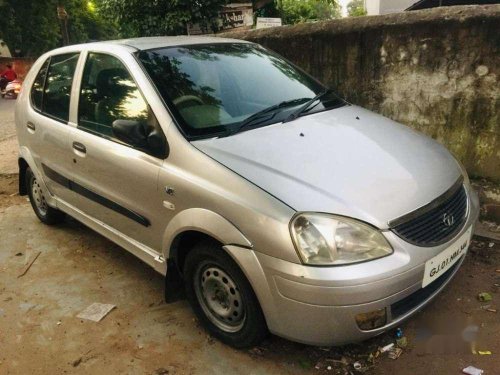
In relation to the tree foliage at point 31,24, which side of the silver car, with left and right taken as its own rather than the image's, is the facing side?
back

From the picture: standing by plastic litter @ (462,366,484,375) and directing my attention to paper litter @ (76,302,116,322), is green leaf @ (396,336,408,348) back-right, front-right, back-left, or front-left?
front-right

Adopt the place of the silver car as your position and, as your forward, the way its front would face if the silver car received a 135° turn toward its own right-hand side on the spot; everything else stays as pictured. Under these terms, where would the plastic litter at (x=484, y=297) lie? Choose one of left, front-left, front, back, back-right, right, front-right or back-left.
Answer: back

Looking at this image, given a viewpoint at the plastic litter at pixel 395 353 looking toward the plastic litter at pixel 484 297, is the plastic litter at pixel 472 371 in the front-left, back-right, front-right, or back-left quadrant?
front-right

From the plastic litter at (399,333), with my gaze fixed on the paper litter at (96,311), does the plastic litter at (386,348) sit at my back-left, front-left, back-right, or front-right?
front-left

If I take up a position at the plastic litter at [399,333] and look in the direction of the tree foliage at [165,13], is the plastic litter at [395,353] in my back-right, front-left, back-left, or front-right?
back-left

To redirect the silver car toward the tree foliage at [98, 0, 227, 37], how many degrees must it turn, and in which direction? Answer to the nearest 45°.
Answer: approximately 135° to its left
